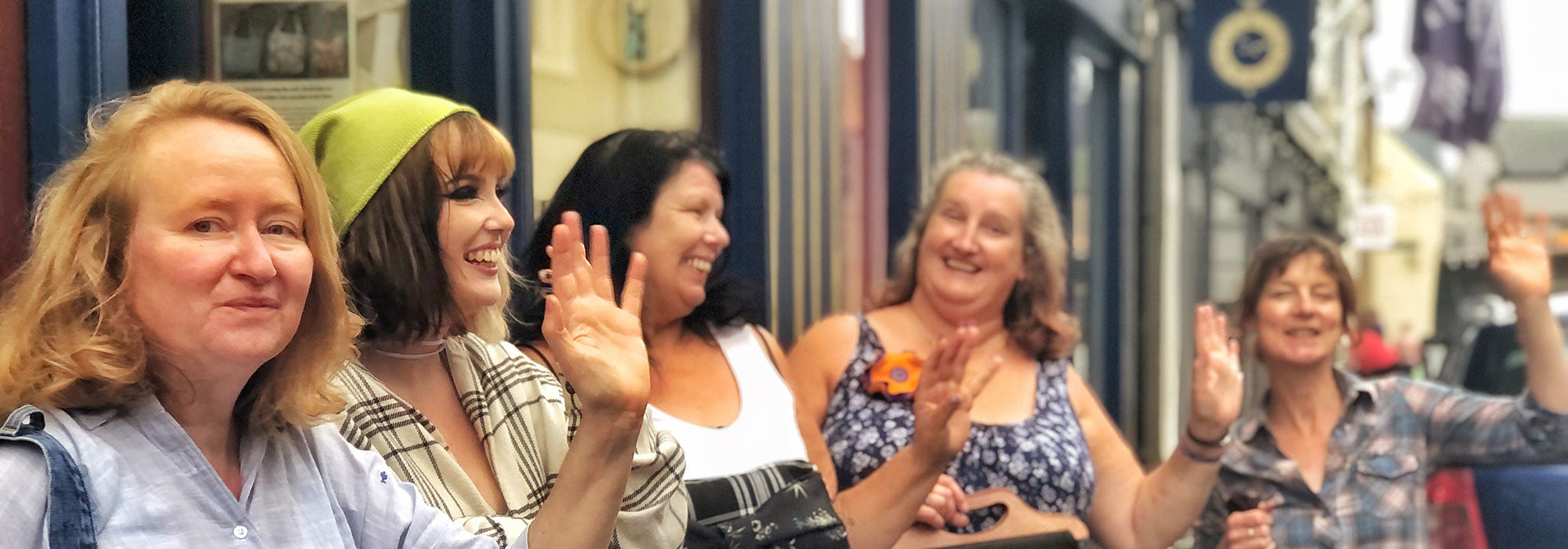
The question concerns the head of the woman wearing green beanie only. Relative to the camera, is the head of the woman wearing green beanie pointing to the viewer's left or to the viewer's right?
to the viewer's right

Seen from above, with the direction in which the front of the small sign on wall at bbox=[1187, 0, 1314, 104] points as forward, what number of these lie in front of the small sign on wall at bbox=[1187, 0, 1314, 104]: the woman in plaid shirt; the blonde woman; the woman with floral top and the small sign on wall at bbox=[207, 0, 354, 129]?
4

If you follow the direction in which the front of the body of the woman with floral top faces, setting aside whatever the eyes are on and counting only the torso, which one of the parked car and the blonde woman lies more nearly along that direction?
the blonde woman

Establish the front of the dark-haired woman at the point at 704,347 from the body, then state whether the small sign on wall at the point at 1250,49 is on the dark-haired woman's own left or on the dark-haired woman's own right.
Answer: on the dark-haired woman's own left

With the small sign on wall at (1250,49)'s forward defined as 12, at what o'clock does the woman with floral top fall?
The woman with floral top is roughly at 12 o'clock from the small sign on wall.

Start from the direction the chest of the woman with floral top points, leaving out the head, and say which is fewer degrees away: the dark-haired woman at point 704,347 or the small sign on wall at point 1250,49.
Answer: the dark-haired woman

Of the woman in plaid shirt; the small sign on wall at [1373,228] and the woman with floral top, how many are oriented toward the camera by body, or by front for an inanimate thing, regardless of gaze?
3

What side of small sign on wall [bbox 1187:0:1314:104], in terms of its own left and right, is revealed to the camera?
front

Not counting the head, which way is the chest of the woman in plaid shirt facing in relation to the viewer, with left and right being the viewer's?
facing the viewer

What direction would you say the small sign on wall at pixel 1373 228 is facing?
toward the camera

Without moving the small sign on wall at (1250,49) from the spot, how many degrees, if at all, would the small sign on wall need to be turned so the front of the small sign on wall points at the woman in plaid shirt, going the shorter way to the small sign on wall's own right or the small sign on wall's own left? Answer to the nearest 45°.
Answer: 0° — it already faces them

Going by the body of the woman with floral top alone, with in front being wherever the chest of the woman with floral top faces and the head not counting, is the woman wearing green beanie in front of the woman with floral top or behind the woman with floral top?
in front

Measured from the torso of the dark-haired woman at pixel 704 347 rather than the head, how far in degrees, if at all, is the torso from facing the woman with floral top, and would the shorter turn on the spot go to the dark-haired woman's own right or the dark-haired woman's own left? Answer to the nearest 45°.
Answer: approximately 90° to the dark-haired woman's own left

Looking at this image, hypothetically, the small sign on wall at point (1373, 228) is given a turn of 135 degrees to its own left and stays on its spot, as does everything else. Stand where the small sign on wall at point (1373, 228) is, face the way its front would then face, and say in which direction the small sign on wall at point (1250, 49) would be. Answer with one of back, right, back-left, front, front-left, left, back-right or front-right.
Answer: back-right
